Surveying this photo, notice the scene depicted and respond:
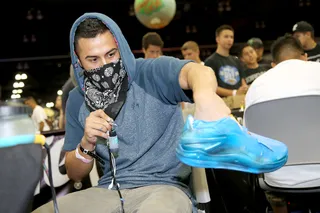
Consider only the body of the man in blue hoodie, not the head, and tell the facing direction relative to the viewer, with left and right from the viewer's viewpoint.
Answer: facing the viewer

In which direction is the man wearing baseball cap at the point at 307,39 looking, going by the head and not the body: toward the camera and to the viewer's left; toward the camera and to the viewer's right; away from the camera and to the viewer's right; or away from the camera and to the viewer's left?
toward the camera and to the viewer's left

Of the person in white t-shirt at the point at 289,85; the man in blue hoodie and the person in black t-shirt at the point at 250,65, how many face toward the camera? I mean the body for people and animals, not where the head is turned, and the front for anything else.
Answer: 2

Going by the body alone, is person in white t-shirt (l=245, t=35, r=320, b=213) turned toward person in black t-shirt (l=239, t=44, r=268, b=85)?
yes

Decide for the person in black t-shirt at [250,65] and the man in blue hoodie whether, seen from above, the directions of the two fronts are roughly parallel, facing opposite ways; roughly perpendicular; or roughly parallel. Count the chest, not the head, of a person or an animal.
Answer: roughly parallel

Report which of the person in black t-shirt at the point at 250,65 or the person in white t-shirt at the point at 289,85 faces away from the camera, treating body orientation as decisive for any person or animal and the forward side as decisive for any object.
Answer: the person in white t-shirt

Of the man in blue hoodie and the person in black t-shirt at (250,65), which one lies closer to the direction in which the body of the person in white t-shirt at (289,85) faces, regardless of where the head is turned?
the person in black t-shirt

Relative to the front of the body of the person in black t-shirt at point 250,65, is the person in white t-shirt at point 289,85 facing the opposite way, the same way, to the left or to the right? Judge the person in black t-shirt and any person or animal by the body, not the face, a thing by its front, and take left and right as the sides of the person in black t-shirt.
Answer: the opposite way

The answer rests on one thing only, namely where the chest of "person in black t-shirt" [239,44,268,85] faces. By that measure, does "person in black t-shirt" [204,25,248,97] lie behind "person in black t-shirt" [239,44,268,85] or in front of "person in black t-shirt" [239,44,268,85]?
in front

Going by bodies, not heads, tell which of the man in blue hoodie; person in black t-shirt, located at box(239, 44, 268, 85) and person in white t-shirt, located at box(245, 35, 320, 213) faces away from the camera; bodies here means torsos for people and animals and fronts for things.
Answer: the person in white t-shirt

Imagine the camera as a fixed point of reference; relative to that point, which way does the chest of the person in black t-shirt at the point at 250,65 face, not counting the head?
toward the camera

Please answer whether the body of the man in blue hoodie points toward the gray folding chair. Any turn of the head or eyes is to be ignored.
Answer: no

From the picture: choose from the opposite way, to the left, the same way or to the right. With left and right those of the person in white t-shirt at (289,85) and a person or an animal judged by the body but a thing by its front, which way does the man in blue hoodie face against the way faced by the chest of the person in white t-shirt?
the opposite way

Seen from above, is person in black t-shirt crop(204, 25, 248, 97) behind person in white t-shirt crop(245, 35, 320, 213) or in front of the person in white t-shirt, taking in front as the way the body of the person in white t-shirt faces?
in front

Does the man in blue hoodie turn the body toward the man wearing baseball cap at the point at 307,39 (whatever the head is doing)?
no

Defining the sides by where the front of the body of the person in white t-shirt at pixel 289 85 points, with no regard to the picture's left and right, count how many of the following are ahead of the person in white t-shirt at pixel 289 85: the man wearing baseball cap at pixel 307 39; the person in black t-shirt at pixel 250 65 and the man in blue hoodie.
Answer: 2

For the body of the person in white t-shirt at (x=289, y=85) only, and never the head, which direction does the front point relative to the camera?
away from the camera

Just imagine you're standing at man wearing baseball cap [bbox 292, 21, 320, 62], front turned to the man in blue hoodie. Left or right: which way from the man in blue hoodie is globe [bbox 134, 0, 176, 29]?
right

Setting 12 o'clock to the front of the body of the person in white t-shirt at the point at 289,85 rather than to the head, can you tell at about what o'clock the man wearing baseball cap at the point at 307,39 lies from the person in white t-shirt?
The man wearing baseball cap is roughly at 12 o'clock from the person in white t-shirt.

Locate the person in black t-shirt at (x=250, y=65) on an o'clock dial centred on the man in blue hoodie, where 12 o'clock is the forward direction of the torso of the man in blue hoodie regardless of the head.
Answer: The person in black t-shirt is roughly at 7 o'clock from the man in blue hoodie.
